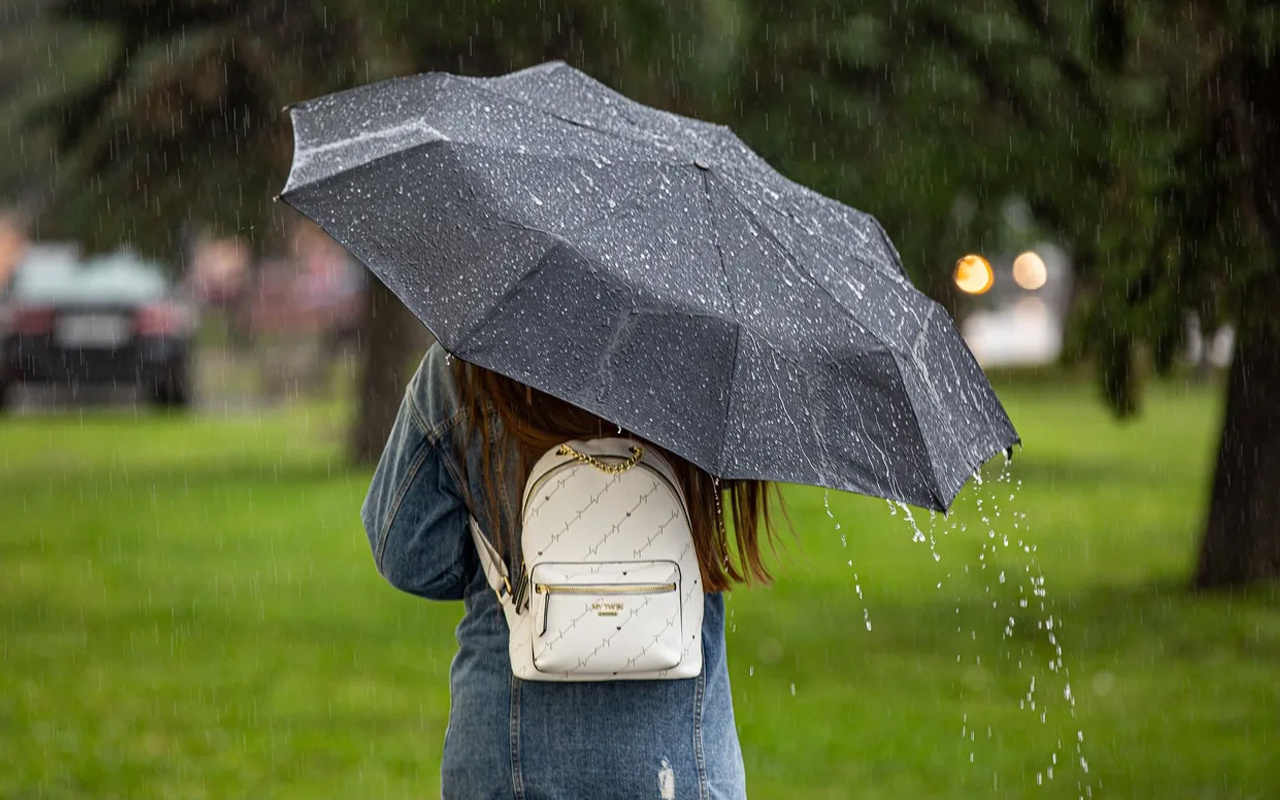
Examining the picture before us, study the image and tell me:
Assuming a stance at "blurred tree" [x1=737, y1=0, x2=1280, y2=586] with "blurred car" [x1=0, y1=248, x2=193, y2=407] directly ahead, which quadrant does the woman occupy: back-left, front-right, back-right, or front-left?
back-left

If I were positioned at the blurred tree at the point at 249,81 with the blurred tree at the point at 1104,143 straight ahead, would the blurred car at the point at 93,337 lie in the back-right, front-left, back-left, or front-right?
back-left

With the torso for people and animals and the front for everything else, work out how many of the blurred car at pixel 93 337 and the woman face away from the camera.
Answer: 2

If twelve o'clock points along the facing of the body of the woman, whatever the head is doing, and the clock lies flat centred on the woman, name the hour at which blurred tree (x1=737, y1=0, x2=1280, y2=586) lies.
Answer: The blurred tree is roughly at 1 o'clock from the woman.

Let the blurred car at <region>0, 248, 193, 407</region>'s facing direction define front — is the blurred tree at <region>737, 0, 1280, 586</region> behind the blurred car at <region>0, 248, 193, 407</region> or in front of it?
behind

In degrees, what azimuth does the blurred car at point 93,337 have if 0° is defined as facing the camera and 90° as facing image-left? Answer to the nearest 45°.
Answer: approximately 180°

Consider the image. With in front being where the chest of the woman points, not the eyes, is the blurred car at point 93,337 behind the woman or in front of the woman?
in front

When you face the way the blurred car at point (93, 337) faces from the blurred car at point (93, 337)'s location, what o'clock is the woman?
The woman is roughly at 6 o'clock from the blurred car.

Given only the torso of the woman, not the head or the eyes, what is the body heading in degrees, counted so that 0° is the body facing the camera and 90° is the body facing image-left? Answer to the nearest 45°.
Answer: approximately 180°
